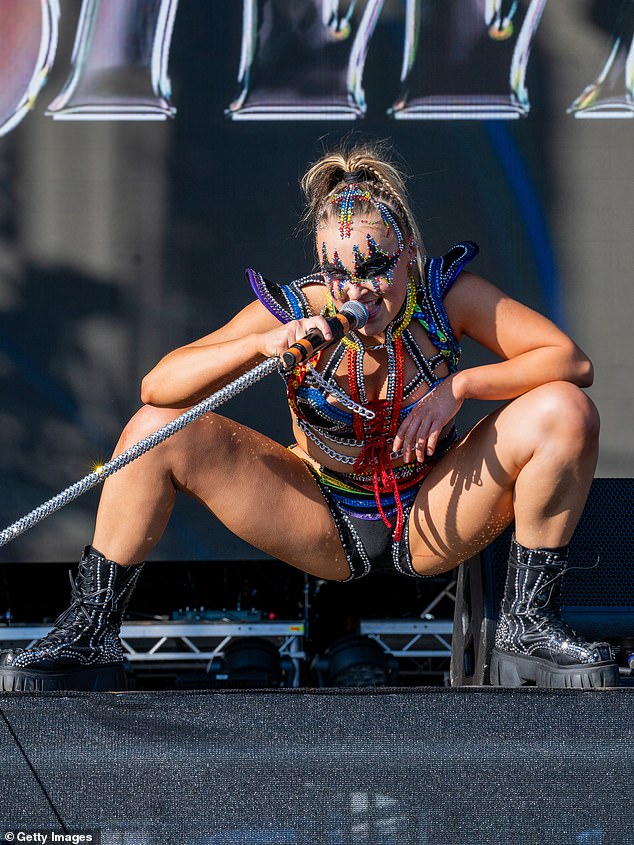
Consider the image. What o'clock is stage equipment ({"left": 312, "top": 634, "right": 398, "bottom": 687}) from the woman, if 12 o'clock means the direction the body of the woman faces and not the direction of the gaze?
The stage equipment is roughly at 6 o'clock from the woman.

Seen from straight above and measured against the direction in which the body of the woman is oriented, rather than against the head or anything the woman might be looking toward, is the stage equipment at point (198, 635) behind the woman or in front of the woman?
behind

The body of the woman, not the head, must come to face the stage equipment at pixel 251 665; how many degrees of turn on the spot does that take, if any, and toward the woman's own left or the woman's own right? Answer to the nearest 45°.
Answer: approximately 180°

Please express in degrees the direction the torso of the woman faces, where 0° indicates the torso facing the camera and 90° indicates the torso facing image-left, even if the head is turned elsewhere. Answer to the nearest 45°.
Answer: approximately 0°
